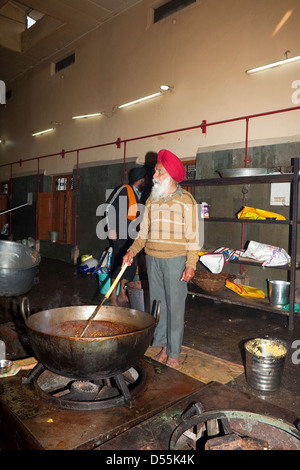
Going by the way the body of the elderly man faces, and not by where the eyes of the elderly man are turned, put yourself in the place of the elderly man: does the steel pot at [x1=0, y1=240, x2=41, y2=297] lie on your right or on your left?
on your right

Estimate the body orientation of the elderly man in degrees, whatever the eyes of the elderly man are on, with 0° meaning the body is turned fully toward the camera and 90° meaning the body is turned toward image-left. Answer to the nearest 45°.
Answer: approximately 45°

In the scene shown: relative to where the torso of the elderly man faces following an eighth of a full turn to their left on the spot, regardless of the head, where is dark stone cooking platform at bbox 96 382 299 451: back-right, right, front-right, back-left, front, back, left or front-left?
front

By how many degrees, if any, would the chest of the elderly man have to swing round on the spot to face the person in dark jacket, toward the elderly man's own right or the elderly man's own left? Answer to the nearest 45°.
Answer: approximately 135° to the elderly man's own right

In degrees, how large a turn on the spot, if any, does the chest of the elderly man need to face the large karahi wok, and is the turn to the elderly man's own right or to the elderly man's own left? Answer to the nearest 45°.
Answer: approximately 45° to the elderly man's own right

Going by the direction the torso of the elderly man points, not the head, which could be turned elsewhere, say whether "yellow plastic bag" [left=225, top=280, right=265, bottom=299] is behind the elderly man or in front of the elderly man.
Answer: behind

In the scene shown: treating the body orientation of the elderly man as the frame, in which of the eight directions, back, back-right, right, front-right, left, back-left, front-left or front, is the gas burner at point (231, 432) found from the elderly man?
front-left

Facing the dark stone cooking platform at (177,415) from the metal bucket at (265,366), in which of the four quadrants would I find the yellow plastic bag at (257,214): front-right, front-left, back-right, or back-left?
back-right

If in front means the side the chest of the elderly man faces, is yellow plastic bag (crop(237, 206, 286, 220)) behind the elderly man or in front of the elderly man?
behind

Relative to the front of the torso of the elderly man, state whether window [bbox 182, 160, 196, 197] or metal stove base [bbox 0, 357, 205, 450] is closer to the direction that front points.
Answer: the metal stove base
